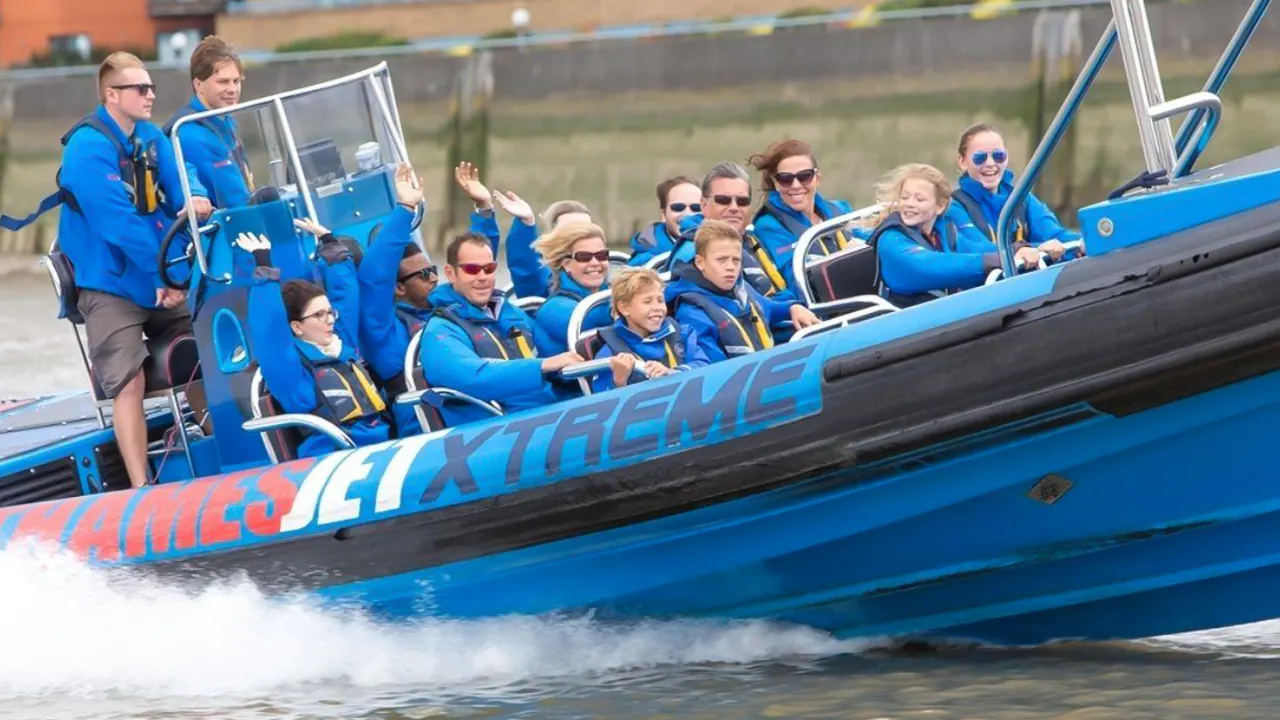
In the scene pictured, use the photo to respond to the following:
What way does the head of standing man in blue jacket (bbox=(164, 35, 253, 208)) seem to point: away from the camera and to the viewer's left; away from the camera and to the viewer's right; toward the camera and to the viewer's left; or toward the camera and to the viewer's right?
toward the camera and to the viewer's right

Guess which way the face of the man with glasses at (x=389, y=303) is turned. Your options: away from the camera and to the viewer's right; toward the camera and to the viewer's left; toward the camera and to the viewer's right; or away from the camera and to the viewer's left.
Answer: toward the camera and to the viewer's right

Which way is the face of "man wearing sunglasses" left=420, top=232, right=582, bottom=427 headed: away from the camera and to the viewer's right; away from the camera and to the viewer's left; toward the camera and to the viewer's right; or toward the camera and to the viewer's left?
toward the camera and to the viewer's right

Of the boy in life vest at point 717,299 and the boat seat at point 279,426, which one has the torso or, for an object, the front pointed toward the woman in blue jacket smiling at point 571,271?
the boat seat

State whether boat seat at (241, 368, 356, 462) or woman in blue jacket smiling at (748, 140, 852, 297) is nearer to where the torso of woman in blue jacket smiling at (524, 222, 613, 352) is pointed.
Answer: the woman in blue jacket smiling

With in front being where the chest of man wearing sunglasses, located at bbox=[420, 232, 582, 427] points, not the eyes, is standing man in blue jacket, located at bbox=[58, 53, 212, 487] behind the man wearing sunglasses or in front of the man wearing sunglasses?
behind

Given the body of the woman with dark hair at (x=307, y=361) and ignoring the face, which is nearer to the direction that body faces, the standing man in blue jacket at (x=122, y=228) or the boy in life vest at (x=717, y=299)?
the boy in life vest

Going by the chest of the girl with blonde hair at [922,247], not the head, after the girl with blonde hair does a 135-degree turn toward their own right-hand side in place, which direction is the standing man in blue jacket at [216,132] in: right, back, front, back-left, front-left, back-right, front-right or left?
front

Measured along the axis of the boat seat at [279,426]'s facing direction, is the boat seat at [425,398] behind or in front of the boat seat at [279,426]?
in front

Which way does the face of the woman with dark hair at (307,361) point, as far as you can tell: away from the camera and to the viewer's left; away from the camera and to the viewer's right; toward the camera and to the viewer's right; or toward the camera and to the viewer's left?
toward the camera and to the viewer's right

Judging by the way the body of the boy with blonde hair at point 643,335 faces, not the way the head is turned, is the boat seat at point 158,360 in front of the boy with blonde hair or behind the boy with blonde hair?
behind

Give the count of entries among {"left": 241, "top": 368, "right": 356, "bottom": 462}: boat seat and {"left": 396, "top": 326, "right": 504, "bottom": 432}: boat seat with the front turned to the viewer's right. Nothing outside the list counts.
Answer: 2

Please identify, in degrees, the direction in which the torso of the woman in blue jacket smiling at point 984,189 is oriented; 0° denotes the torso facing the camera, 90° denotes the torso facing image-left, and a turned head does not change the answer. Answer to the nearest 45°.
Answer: approximately 315°

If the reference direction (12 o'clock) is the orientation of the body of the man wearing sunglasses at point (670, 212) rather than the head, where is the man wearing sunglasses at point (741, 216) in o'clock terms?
the man wearing sunglasses at point (741, 216) is roughly at 1 o'clock from the man wearing sunglasses at point (670, 212).
